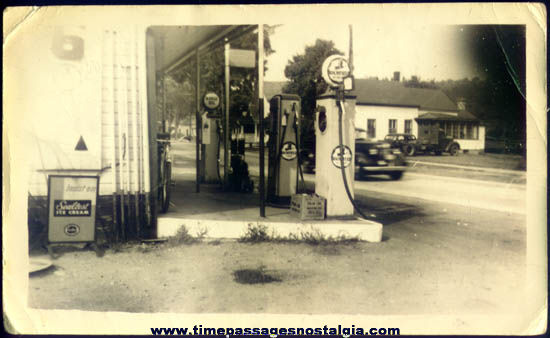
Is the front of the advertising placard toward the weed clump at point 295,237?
no

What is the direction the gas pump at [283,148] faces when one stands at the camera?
facing the viewer and to the right of the viewer

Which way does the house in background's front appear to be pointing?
toward the camera

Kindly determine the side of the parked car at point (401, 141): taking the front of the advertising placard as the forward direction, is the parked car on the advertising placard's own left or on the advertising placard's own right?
on the advertising placard's own left

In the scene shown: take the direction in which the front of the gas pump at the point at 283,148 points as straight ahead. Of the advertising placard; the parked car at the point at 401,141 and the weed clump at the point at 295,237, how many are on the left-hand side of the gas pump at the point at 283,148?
1

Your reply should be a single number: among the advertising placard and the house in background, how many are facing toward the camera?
2

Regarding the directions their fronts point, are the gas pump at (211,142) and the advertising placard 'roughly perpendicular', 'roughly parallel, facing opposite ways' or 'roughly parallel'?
roughly parallel

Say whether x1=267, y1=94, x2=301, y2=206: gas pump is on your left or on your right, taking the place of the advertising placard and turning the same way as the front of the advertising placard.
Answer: on your left

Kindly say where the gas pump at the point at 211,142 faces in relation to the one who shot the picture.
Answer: facing the viewer
